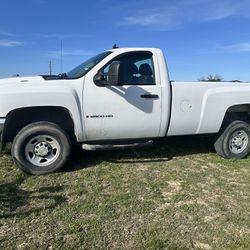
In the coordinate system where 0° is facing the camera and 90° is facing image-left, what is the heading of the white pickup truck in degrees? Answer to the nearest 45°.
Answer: approximately 90°
